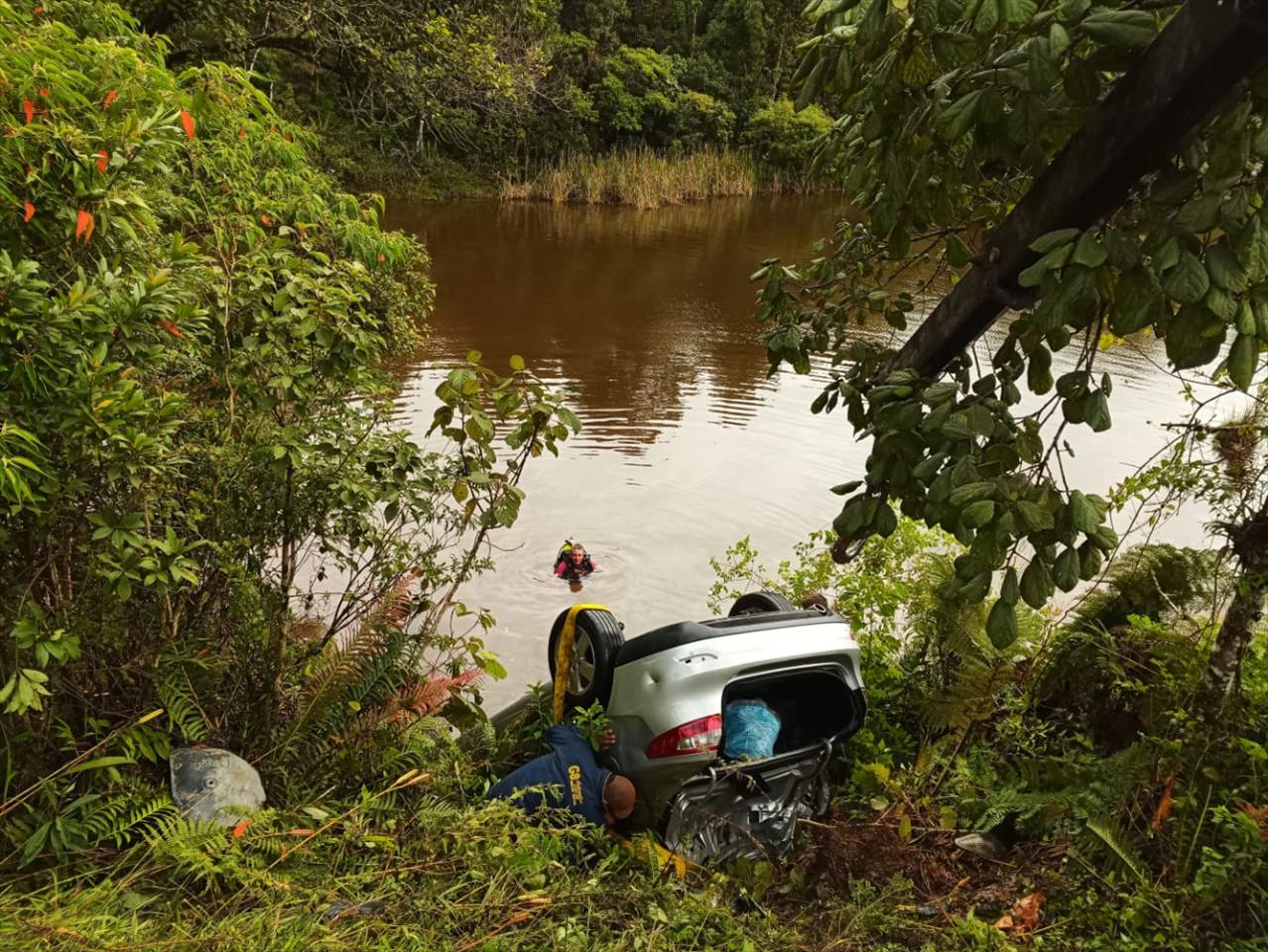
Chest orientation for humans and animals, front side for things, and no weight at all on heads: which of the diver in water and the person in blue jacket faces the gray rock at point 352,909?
the diver in water

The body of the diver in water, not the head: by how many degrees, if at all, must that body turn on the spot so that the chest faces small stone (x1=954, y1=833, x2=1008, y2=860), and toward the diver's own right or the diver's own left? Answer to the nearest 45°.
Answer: approximately 45° to the diver's own left

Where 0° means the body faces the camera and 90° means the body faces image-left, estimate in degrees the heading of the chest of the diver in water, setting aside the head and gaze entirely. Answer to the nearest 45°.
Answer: approximately 0°

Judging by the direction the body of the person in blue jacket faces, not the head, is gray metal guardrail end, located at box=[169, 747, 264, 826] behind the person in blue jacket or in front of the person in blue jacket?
behind

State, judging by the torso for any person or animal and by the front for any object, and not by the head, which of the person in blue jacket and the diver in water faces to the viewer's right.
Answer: the person in blue jacket

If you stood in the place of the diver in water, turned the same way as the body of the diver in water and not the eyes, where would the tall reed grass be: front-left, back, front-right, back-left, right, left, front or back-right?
back

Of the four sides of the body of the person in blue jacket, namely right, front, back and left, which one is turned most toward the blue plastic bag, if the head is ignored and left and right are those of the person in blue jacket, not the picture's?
front

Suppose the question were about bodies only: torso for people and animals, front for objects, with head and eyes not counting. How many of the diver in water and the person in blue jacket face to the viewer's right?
1

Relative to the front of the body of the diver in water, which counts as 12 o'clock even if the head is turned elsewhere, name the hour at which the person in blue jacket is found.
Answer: The person in blue jacket is roughly at 12 o'clock from the diver in water.
